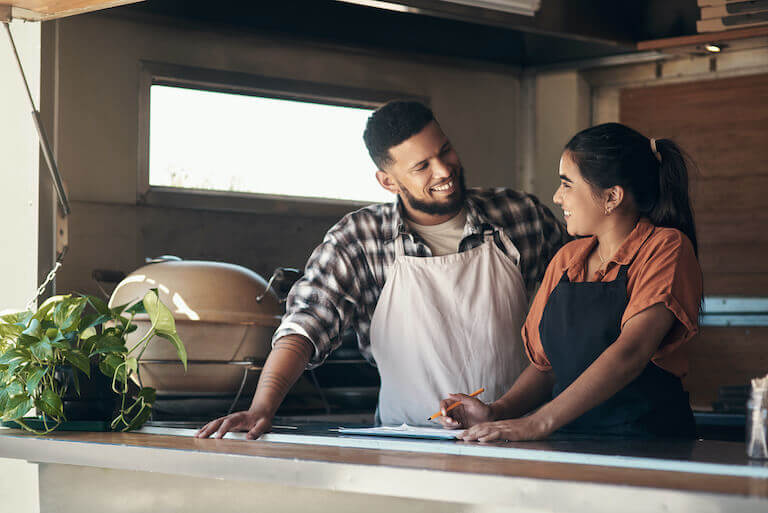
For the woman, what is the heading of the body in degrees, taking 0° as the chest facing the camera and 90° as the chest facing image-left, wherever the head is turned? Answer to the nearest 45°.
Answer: approximately 45°

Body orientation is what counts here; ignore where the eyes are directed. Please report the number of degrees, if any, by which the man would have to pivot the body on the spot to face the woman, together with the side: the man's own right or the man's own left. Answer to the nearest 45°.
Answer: approximately 45° to the man's own left

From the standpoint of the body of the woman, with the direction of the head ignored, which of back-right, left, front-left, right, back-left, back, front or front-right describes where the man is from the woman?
right

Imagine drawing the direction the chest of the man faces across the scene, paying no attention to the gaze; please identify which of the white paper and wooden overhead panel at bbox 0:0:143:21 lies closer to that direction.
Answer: the white paper

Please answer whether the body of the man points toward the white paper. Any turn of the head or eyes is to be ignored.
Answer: yes

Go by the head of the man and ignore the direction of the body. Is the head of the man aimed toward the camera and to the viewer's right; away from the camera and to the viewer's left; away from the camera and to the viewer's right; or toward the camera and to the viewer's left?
toward the camera and to the viewer's right

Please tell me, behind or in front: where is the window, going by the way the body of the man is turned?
behind

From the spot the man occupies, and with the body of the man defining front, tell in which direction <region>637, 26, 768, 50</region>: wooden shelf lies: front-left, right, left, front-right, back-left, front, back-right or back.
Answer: back-left

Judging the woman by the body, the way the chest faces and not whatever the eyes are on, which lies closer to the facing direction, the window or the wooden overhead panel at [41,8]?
the wooden overhead panel

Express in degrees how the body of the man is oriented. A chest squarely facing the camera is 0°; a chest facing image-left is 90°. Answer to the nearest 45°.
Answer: approximately 0°

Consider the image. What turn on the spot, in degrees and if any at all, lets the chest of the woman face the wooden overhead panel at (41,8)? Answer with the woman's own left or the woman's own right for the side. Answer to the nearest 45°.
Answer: approximately 45° to the woman's own right
